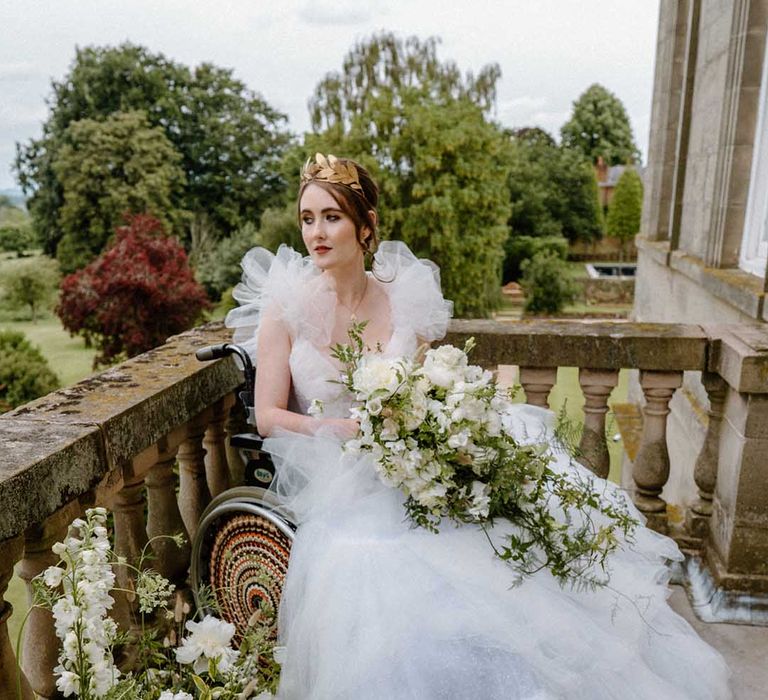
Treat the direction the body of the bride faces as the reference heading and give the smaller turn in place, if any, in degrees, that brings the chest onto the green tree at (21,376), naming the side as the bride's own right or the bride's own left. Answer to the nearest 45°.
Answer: approximately 180°

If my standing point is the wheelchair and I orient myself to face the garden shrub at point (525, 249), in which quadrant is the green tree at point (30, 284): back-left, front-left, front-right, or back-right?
front-left

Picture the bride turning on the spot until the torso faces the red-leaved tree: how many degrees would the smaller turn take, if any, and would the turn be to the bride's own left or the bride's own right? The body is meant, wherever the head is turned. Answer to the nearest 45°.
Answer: approximately 180°

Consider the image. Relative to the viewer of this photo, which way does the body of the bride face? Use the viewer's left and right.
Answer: facing the viewer and to the right of the viewer

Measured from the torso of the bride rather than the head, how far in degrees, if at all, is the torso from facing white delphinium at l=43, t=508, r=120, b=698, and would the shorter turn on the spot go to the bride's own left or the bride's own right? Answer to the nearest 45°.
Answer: approximately 90° to the bride's own right

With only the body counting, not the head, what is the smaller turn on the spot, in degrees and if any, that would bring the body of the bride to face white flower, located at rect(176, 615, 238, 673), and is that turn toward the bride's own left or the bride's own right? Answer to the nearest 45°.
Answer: approximately 90° to the bride's own right

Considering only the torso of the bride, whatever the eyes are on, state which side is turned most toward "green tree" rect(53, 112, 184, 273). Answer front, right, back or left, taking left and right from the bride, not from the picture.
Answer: back

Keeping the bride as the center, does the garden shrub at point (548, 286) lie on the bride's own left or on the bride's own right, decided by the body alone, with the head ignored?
on the bride's own left

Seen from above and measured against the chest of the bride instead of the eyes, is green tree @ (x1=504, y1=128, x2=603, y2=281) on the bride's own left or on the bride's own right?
on the bride's own left

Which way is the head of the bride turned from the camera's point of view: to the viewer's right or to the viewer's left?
to the viewer's left

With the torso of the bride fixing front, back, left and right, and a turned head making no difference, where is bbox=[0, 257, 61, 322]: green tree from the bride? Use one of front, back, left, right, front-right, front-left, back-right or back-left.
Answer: back

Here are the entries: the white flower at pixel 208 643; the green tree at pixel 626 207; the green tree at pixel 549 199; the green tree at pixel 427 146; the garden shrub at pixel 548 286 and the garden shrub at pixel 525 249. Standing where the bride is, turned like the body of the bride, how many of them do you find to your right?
1

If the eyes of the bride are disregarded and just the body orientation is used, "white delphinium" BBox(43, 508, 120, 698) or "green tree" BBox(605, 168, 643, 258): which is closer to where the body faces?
the white delphinium

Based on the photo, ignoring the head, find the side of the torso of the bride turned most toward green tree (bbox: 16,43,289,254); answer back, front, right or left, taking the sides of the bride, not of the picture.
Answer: back

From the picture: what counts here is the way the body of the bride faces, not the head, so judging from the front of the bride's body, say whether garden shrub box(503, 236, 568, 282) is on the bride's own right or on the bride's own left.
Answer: on the bride's own left
